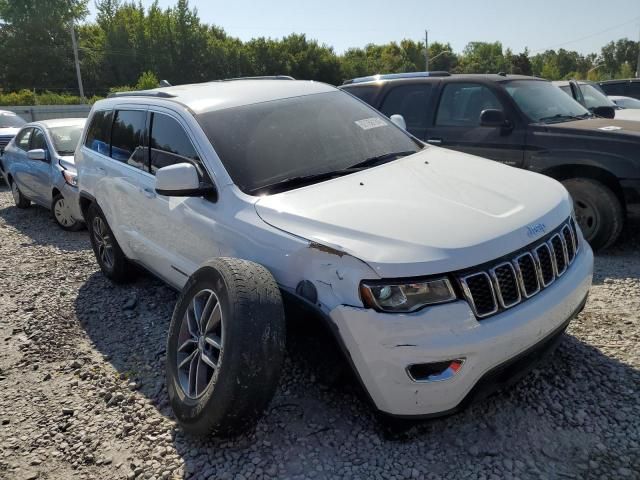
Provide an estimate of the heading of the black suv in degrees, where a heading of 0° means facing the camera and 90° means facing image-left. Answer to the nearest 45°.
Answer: approximately 315°

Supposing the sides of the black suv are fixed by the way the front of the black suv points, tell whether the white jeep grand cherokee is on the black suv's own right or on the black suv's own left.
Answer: on the black suv's own right

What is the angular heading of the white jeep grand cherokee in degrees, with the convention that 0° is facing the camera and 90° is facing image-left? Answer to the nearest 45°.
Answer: approximately 315°

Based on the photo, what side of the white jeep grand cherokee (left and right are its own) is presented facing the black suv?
left
